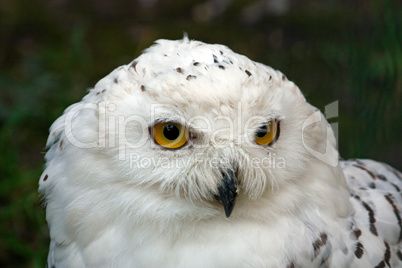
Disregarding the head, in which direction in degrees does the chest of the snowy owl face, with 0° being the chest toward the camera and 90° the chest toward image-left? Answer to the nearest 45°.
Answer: approximately 45°
